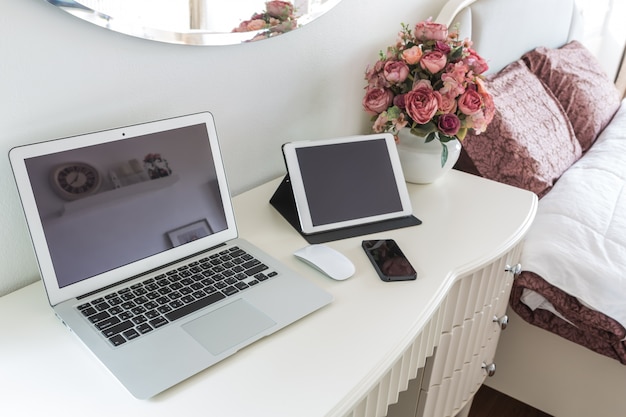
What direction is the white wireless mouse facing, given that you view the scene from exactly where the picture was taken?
facing away from the viewer and to the left of the viewer

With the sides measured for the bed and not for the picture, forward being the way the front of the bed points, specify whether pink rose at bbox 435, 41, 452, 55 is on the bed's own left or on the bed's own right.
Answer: on the bed's own right

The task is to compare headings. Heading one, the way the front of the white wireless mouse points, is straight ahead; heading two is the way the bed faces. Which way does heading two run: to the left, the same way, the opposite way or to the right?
the opposite way

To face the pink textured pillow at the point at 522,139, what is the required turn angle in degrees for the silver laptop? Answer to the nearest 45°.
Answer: approximately 90° to its left

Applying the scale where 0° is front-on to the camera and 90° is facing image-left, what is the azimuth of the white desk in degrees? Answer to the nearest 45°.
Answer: approximately 315°

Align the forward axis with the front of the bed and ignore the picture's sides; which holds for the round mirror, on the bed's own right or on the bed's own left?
on the bed's own right

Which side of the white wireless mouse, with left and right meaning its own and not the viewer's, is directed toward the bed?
right

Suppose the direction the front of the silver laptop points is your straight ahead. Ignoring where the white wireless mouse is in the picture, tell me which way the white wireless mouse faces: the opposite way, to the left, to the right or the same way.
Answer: the opposite way

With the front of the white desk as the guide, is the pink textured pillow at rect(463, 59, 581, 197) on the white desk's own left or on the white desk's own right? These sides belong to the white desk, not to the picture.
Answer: on the white desk's own left

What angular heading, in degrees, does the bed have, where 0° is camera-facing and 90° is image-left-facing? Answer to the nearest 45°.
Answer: approximately 315°
